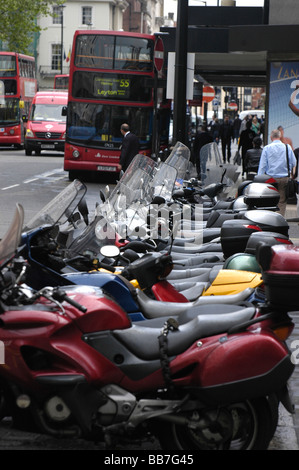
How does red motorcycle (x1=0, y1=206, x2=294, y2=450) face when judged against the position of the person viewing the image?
facing to the left of the viewer

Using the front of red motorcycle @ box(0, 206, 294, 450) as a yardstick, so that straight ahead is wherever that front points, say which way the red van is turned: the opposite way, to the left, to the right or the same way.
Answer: to the left

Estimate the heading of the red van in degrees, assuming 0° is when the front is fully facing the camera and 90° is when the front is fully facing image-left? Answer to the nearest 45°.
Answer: approximately 0°
